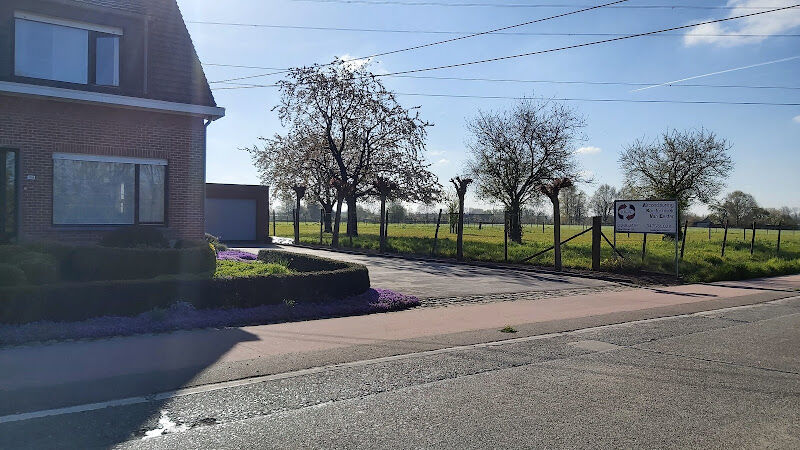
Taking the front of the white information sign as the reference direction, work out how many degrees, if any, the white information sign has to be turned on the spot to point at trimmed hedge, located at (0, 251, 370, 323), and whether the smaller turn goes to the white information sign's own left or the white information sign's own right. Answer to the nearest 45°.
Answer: approximately 45° to the white information sign's own right

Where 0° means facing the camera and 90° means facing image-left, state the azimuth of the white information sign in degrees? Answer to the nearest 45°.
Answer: approximately 0°

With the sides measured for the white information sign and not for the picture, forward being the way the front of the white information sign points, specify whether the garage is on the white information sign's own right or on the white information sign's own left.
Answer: on the white information sign's own right

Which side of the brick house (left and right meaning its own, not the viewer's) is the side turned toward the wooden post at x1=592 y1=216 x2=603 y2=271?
left

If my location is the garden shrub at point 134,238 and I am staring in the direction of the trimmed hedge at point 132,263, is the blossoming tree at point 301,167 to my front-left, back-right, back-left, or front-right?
back-left
